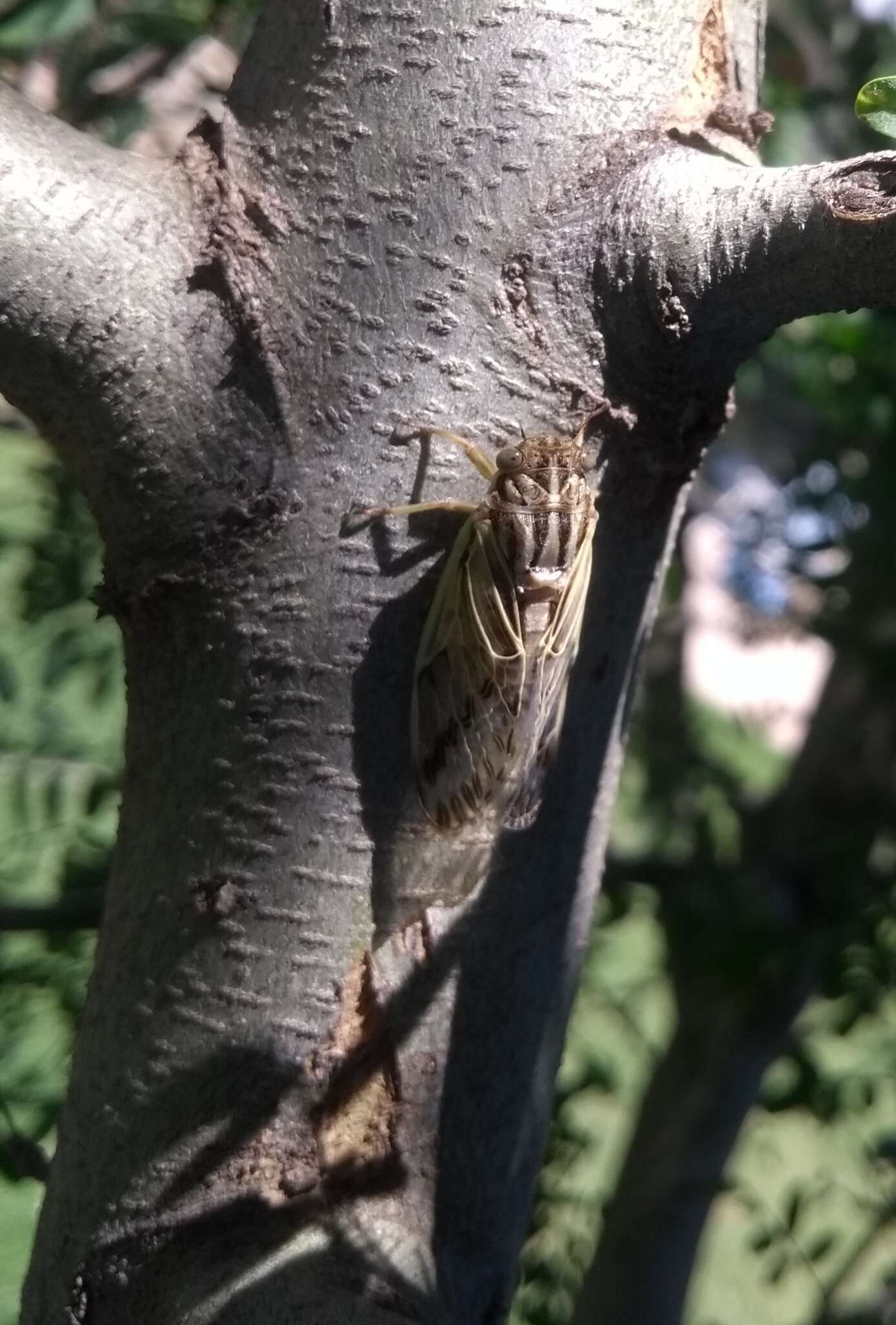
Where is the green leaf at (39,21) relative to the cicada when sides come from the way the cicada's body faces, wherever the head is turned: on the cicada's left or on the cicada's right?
on the cicada's left

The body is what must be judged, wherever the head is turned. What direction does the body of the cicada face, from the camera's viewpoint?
away from the camera

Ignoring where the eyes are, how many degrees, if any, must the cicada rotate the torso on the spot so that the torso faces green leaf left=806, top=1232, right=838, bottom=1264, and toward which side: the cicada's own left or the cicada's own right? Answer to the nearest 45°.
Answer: approximately 45° to the cicada's own right
